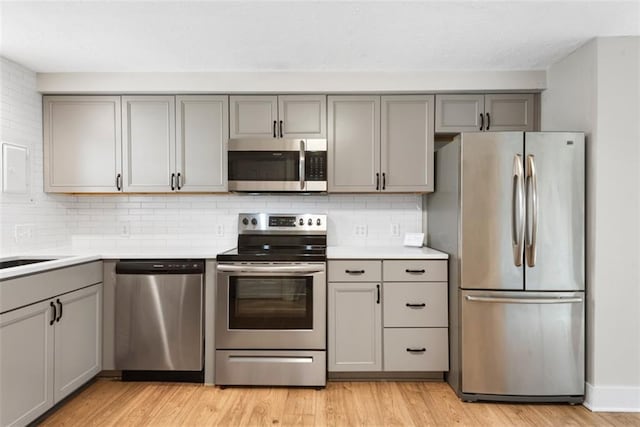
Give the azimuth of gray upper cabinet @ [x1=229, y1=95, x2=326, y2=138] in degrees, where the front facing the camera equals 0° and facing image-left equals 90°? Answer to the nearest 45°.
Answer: approximately 0°

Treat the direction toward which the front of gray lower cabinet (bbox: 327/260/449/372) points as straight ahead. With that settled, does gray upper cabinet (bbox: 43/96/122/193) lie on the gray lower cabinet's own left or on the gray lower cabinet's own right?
on the gray lower cabinet's own right

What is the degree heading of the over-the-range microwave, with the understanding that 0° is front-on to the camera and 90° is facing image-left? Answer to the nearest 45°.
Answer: approximately 0°

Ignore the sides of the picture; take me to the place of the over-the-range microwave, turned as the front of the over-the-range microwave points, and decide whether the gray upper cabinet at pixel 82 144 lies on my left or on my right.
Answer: on my right
